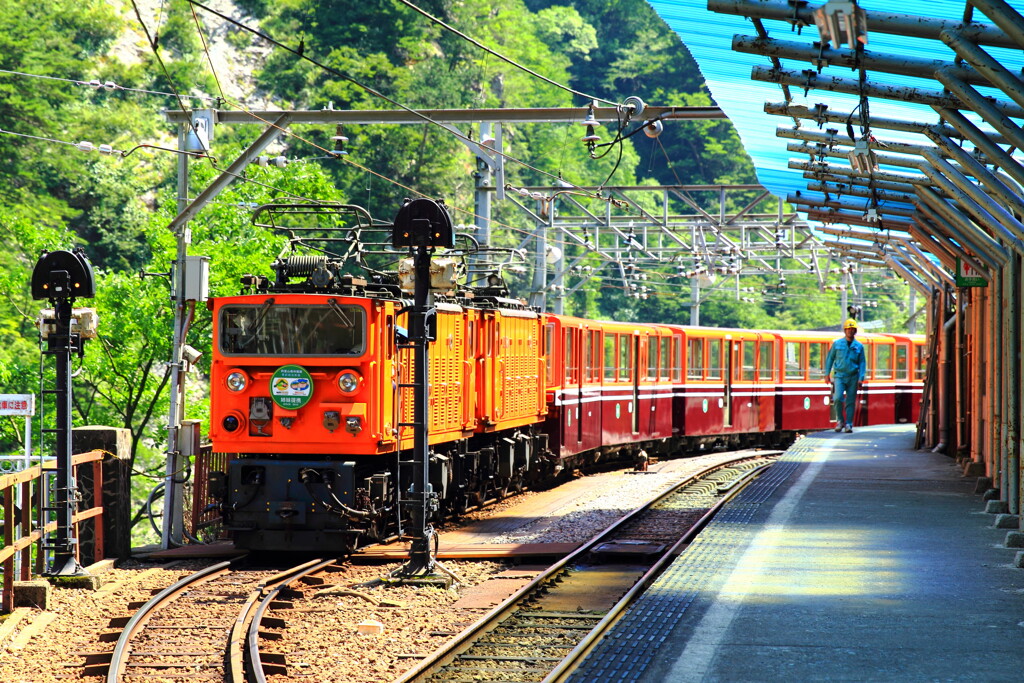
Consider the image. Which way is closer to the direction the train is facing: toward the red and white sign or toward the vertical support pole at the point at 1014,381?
the red and white sign

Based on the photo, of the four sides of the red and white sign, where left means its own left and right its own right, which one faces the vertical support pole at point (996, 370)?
left

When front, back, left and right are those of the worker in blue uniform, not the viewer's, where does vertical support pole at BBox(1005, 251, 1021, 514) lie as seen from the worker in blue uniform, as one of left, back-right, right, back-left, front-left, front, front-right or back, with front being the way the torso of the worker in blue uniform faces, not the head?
front

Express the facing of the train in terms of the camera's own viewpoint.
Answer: facing the viewer and to the left of the viewer

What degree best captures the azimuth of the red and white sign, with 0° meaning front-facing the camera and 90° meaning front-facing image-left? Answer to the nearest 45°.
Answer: approximately 0°

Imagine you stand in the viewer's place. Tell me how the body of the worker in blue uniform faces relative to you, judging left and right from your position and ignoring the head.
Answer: facing the viewer

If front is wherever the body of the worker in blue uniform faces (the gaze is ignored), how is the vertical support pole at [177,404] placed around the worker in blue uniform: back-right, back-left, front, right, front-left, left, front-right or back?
front-right

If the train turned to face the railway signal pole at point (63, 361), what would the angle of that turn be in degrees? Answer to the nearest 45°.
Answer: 0° — it already faces it

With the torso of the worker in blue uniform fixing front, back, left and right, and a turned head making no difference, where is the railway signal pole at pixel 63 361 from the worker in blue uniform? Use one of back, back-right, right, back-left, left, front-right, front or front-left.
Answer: front-right

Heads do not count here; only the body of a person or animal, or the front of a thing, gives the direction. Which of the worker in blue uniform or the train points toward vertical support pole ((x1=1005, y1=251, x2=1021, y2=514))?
the worker in blue uniform

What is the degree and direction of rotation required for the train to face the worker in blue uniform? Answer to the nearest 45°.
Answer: approximately 180°

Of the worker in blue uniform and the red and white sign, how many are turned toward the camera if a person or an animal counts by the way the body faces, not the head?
2

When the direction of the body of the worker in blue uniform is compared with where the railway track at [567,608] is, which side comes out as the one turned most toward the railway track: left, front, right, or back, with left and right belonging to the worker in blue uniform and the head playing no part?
front
